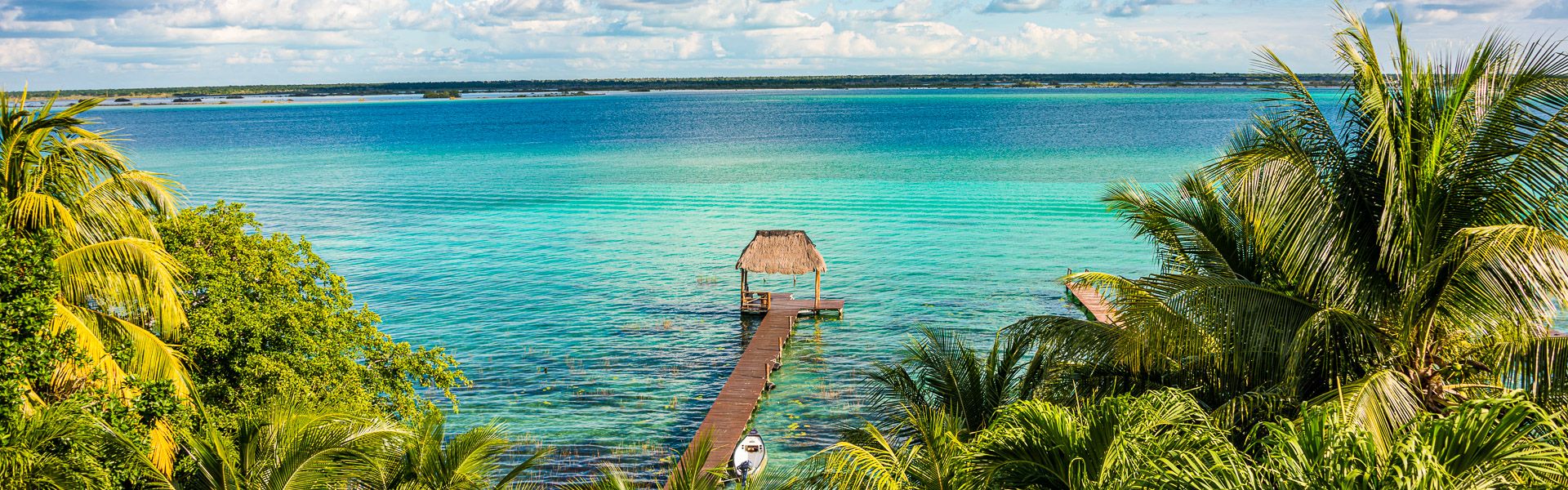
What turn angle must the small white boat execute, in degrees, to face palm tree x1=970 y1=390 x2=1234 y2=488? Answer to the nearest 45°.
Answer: approximately 180°

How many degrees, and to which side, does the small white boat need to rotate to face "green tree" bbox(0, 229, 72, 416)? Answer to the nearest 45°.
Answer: approximately 135° to its left

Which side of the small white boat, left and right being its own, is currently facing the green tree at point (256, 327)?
left

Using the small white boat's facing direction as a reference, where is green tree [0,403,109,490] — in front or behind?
behind

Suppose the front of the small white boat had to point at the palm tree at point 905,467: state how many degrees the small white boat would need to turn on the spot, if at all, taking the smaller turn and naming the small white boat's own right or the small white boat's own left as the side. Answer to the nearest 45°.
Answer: approximately 180°

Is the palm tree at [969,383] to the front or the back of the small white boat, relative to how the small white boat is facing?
to the back

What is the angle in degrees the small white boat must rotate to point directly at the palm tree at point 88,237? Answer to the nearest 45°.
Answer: approximately 135° to its left

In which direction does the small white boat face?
away from the camera

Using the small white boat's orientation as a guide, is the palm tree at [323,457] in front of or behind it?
behind

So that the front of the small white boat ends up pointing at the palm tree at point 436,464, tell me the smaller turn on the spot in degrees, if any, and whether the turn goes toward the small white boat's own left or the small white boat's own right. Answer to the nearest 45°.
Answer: approximately 135° to the small white boat's own left
